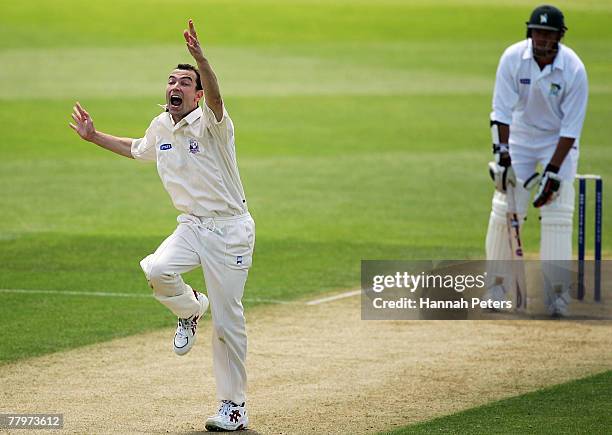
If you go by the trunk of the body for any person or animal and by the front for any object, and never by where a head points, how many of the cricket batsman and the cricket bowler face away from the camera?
0

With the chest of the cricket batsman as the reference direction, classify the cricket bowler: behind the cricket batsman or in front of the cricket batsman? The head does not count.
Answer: in front

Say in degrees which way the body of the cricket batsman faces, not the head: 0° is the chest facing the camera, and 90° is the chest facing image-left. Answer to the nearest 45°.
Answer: approximately 0°

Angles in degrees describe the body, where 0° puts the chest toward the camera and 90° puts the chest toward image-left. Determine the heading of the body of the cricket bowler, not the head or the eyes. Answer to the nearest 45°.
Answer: approximately 45°

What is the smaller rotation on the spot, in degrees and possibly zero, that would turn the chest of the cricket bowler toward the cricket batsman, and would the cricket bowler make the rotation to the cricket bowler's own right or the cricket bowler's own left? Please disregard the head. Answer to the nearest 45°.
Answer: approximately 180°

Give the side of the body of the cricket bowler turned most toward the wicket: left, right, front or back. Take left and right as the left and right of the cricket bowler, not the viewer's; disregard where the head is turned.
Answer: back
